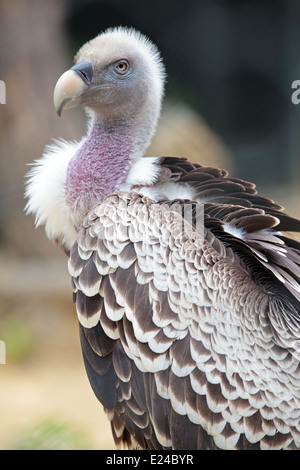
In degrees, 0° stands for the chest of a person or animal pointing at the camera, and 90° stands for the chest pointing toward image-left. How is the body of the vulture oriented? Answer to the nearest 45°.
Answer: approximately 90°
